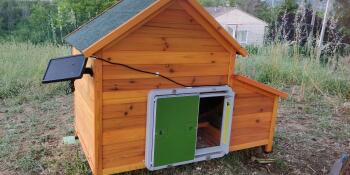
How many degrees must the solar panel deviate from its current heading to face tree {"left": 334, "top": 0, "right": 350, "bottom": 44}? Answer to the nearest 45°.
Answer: approximately 180°

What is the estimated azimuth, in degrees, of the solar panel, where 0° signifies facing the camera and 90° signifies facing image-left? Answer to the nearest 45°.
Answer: approximately 45°
